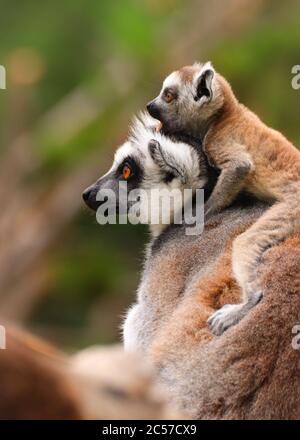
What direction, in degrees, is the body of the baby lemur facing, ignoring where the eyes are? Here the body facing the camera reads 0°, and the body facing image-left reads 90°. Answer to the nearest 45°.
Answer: approximately 90°

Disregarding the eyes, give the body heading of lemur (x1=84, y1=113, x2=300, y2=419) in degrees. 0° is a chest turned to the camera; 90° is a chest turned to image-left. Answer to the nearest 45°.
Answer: approximately 90°
